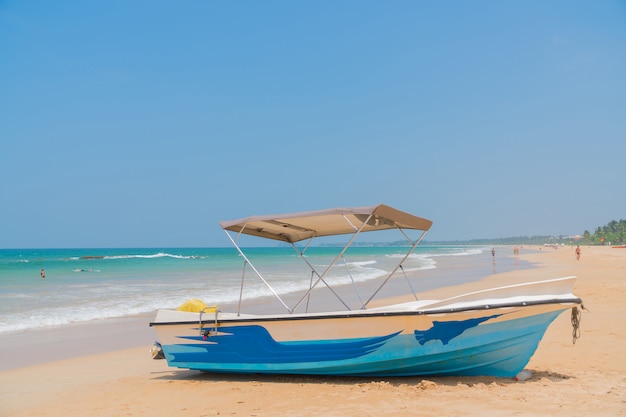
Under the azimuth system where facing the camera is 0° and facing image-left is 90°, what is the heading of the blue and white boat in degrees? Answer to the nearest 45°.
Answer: approximately 270°
